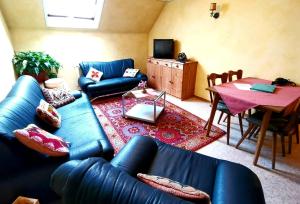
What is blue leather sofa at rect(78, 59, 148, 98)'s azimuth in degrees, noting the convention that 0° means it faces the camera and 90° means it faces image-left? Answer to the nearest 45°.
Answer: approximately 315°

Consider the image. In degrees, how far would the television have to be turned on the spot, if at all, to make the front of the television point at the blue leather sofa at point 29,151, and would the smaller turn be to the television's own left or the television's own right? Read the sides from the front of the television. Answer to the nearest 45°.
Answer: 0° — it already faces it

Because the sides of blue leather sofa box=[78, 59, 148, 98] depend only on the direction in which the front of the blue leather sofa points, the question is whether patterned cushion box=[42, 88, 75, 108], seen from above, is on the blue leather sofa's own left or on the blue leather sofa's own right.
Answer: on the blue leather sofa's own right

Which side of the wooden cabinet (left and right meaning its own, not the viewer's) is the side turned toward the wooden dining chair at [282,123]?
left

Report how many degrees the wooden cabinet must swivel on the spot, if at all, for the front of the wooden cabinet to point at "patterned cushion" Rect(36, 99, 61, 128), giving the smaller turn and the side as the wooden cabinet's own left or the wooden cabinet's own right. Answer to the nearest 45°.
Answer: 0° — it already faces it

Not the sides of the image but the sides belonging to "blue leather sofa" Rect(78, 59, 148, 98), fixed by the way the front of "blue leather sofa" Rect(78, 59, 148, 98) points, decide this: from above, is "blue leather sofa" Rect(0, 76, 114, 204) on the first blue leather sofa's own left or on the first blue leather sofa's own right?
on the first blue leather sofa's own right

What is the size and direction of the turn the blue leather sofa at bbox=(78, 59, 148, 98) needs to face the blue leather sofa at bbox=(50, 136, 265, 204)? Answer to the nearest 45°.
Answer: approximately 45° to its right

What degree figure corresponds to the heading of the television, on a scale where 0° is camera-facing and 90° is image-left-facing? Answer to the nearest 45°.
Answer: approximately 0°
